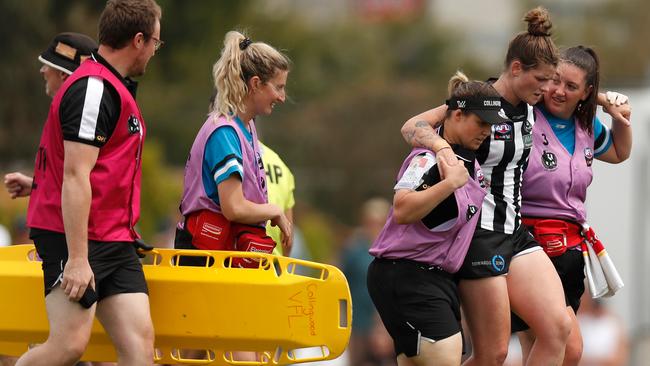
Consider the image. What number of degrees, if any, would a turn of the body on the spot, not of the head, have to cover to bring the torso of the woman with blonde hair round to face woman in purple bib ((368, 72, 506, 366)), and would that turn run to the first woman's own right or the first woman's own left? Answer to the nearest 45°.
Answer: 0° — they already face them

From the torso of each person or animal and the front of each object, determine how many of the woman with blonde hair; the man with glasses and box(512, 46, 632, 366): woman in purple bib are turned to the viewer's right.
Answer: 2

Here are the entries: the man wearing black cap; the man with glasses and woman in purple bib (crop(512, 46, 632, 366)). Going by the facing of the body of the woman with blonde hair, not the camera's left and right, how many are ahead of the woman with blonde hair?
1

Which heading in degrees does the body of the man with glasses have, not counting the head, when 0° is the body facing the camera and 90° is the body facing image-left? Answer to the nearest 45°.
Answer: approximately 270°

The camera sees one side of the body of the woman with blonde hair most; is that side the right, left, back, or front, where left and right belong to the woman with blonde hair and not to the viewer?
right

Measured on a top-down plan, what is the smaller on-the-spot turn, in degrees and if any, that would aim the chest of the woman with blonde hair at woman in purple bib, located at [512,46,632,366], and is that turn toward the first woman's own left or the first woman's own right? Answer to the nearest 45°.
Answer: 0° — they already face them

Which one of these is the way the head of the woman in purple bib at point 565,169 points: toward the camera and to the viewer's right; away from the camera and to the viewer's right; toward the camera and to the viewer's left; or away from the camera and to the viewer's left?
toward the camera and to the viewer's left

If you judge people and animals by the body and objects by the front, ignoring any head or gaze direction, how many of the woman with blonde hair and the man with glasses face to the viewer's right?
2

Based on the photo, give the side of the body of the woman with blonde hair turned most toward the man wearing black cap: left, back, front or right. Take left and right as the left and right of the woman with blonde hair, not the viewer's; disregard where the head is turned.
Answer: back
